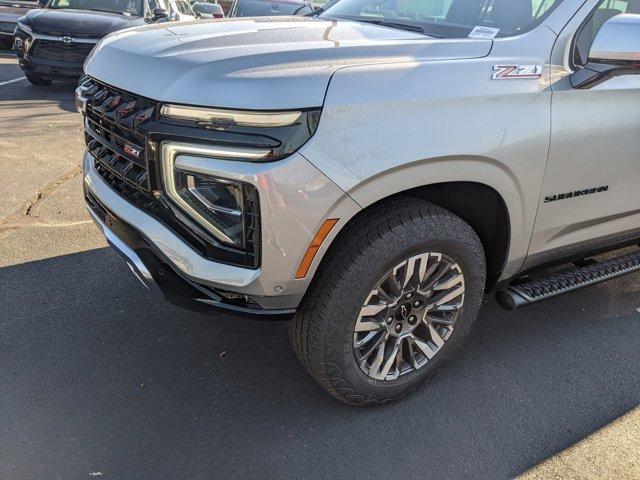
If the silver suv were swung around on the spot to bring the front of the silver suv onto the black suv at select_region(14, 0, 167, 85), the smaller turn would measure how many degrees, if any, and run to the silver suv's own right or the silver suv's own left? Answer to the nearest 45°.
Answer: approximately 90° to the silver suv's own right

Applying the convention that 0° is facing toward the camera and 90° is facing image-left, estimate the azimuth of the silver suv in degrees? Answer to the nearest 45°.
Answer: approximately 45°
